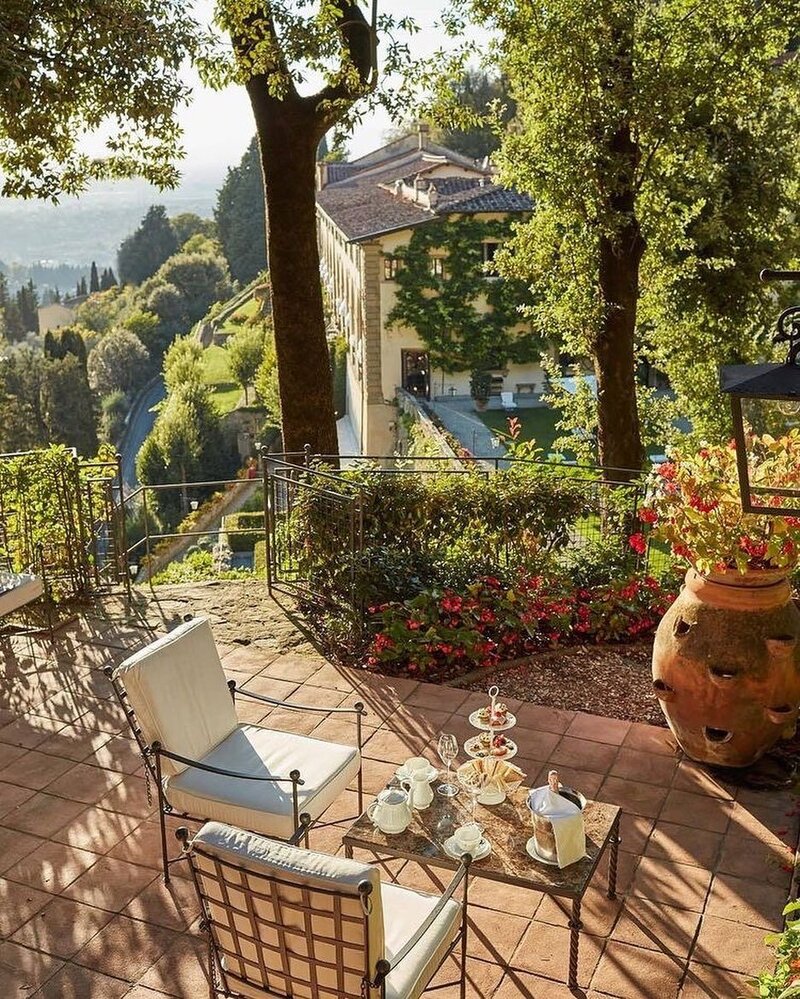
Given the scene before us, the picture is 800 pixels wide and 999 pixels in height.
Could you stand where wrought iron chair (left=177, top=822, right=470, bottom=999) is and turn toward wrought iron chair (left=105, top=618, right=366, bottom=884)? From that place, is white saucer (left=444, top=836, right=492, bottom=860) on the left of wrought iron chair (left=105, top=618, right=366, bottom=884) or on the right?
right

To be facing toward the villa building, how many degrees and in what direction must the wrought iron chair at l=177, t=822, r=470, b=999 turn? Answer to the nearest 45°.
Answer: approximately 45° to its left

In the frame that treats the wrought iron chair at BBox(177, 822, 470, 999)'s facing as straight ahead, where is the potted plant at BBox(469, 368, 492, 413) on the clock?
The potted plant is roughly at 11 o'clock from the wrought iron chair.

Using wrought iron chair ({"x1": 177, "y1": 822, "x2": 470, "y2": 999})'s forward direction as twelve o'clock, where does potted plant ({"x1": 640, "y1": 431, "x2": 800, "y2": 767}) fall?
The potted plant is roughly at 12 o'clock from the wrought iron chair.

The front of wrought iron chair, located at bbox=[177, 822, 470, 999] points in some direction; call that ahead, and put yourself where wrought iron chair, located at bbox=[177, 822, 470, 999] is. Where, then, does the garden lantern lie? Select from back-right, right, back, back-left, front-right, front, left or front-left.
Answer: front-right

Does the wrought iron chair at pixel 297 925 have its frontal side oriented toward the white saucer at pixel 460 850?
yes

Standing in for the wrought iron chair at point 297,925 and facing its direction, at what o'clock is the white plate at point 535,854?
The white plate is roughly at 12 o'clock from the wrought iron chair.

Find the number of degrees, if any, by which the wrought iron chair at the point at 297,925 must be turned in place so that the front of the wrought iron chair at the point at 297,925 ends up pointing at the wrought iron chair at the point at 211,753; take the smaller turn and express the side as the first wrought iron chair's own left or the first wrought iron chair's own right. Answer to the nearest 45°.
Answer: approximately 45° to the first wrought iron chair's own left

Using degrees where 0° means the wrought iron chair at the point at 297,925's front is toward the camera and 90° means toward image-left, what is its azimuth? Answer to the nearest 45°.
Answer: approximately 225°

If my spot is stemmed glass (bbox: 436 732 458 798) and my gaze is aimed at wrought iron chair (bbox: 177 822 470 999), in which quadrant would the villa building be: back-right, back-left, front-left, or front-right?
back-right

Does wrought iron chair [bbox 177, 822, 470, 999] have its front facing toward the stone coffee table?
yes

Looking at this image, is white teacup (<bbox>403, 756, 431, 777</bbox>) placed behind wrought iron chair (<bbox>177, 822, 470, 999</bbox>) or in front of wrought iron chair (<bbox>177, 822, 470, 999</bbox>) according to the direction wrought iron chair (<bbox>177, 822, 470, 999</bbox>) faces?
in front

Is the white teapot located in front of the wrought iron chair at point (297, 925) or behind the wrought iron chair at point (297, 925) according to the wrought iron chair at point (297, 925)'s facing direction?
in front
